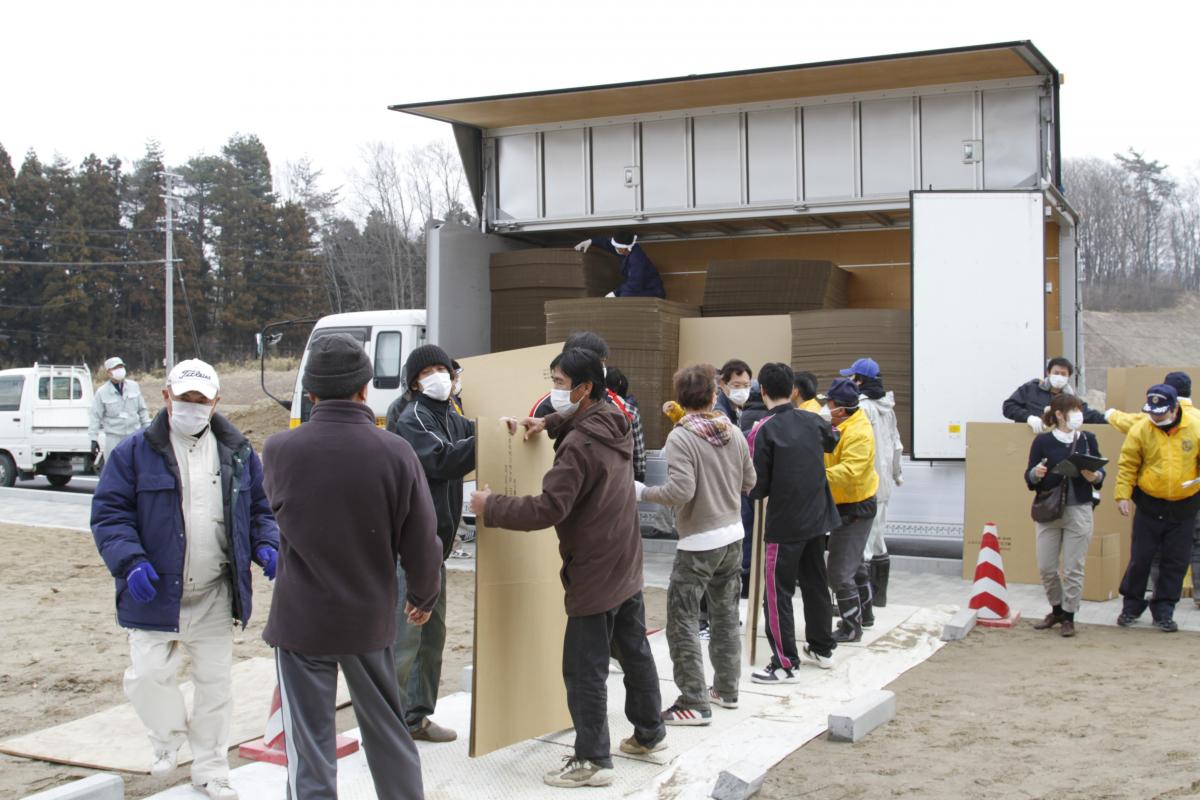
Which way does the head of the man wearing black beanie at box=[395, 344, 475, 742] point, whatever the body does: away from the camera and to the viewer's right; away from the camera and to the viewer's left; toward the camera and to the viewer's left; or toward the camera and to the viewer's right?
toward the camera and to the viewer's right

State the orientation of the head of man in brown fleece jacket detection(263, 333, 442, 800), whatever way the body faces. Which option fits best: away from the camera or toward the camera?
away from the camera

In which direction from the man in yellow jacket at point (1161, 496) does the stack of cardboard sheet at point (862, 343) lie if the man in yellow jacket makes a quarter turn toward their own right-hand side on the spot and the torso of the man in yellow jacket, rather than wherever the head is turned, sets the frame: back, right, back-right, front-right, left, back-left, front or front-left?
front-right

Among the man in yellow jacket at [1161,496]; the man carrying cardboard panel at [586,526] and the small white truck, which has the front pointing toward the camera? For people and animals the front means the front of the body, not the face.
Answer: the man in yellow jacket

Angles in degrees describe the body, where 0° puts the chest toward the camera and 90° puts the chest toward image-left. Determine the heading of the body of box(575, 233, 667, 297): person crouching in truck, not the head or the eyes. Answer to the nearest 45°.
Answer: approximately 45°

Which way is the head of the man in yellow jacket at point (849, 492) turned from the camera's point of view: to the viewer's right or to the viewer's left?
to the viewer's left

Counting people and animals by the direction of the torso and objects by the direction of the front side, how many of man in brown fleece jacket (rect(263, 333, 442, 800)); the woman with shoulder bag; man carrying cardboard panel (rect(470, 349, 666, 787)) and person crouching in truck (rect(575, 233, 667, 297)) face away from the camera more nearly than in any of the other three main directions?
1

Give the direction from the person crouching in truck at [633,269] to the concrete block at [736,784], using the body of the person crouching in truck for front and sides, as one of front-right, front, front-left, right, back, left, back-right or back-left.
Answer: front-left

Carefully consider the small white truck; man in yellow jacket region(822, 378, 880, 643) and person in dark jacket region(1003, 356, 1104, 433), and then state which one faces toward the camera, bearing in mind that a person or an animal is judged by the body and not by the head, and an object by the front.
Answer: the person in dark jacket

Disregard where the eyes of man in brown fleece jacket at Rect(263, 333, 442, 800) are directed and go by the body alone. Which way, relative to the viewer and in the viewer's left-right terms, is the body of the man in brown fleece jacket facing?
facing away from the viewer
